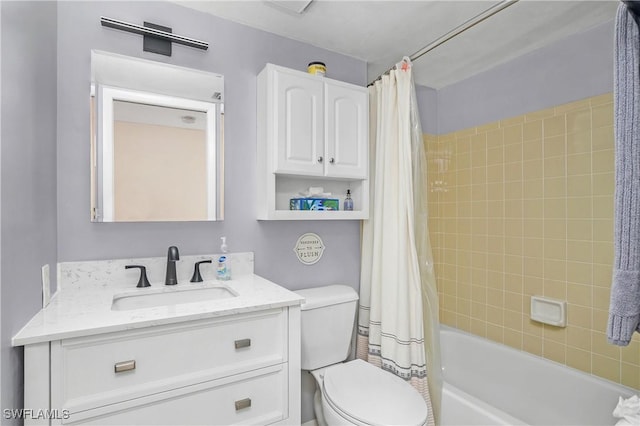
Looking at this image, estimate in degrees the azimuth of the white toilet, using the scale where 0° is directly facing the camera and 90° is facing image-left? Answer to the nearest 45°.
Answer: approximately 315°

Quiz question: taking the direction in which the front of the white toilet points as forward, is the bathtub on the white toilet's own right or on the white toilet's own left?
on the white toilet's own left

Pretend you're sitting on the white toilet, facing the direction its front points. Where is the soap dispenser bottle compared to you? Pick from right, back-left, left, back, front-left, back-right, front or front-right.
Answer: back-right

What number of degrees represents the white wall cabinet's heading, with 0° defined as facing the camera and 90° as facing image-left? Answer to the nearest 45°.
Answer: approximately 315°

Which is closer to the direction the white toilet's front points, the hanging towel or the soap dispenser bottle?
the hanging towel
